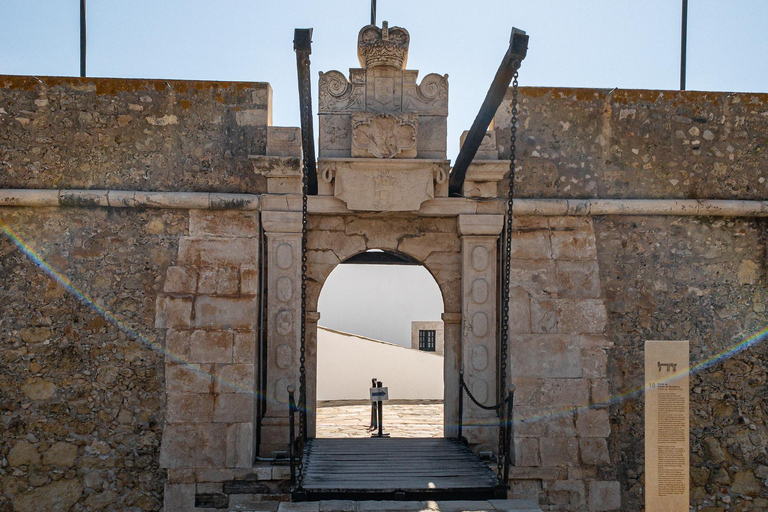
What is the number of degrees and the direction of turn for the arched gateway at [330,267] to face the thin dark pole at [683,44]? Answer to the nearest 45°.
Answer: approximately 90° to its left

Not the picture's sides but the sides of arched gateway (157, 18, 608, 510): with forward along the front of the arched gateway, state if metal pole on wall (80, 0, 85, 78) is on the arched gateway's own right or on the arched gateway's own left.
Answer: on the arched gateway's own right

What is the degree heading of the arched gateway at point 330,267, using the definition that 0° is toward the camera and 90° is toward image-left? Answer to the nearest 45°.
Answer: approximately 0°
